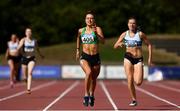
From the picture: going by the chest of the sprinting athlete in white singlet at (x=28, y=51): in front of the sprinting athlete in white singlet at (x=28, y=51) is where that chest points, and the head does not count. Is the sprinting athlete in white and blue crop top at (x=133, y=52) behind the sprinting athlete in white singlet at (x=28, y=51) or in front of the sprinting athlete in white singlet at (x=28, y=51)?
in front

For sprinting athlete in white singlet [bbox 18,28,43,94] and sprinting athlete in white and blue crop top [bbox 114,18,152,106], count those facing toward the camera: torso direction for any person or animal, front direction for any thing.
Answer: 2

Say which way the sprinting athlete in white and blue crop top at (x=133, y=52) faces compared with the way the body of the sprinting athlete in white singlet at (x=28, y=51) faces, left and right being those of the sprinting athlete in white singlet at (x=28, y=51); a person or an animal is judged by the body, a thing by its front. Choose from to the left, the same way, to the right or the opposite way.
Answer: the same way

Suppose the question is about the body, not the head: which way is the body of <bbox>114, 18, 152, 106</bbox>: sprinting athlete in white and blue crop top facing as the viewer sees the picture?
toward the camera

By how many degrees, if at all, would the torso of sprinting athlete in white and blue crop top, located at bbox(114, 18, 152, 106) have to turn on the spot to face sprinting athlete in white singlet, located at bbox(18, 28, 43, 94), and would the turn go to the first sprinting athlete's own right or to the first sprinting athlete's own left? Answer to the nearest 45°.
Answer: approximately 135° to the first sprinting athlete's own right

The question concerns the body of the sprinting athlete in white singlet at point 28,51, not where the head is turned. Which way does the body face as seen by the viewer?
toward the camera
